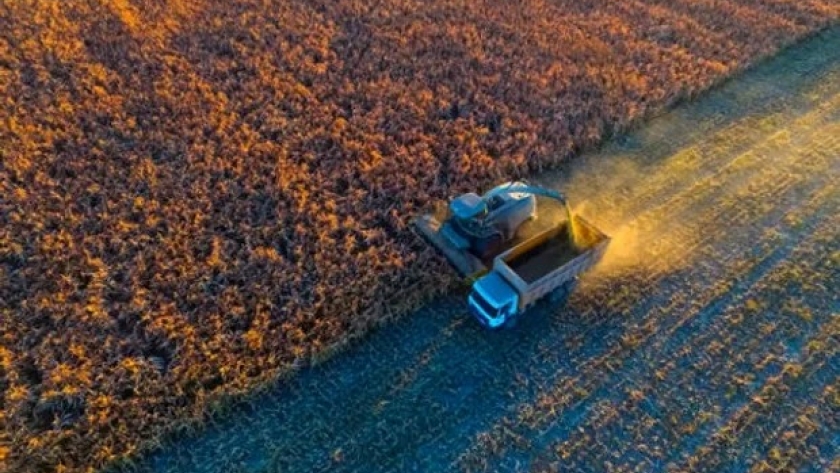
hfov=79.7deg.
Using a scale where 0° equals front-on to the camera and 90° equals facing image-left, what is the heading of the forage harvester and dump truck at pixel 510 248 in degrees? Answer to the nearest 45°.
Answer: approximately 45°
